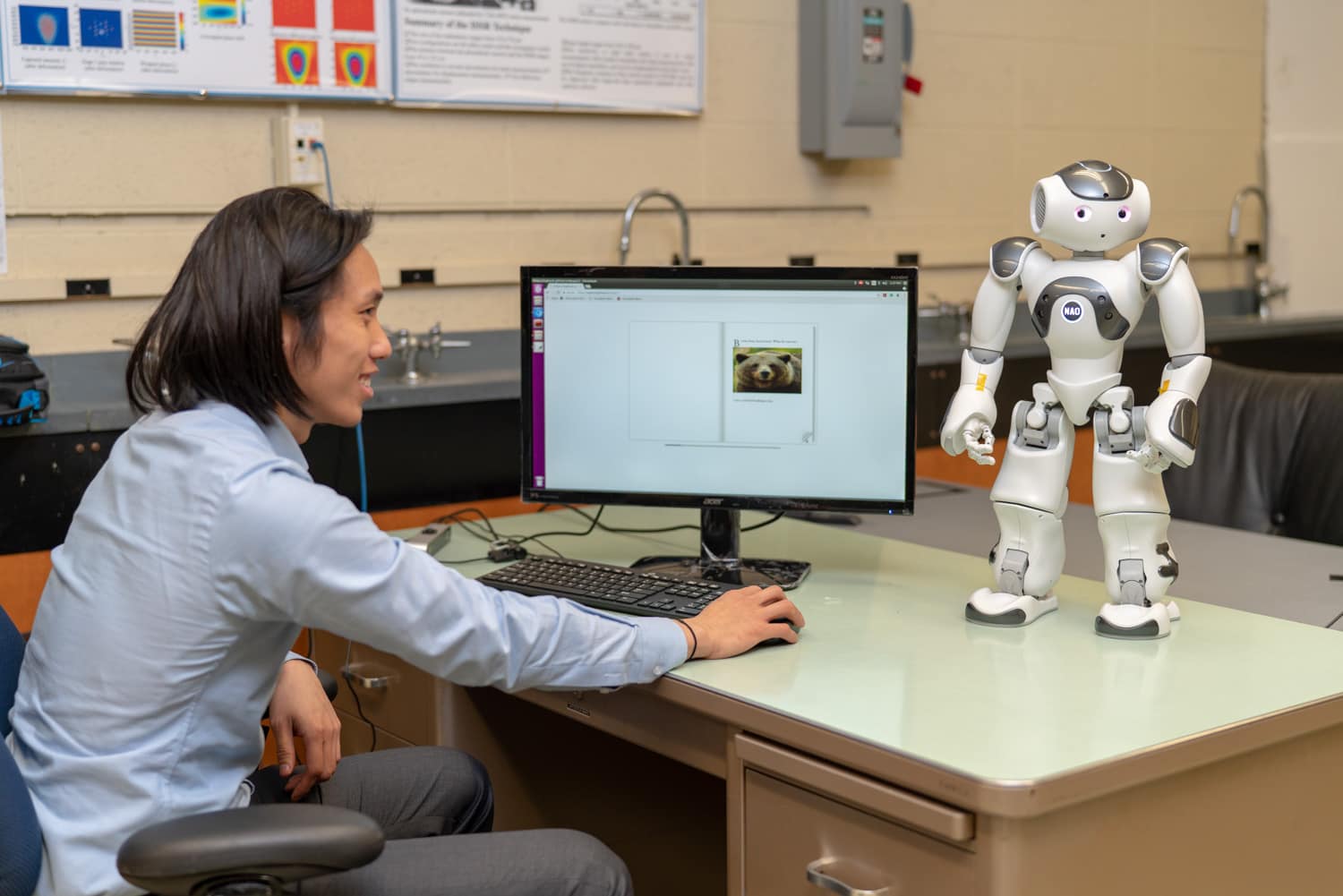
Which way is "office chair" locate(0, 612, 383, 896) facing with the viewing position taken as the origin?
facing to the right of the viewer

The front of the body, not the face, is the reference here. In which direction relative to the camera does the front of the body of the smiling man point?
to the viewer's right

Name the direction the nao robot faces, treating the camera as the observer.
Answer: facing the viewer

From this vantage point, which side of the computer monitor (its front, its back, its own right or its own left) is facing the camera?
front

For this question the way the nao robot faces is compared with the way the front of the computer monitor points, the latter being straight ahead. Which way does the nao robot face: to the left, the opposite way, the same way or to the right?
the same way

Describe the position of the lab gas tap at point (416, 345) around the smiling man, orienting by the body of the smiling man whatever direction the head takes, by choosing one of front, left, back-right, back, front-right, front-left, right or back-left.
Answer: left

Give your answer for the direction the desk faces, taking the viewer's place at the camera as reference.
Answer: facing the viewer and to the left of the viewer

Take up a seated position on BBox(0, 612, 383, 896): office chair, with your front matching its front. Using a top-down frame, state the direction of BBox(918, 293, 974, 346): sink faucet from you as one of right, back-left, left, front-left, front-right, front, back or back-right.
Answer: front-left

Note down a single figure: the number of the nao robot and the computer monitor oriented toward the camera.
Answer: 2

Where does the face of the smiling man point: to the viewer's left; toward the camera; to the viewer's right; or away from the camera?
to the viewer's right

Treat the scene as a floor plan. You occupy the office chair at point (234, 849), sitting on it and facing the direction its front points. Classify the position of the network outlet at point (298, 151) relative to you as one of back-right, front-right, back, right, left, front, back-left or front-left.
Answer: left

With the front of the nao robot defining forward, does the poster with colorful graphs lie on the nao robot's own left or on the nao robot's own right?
on the nao robot's own right
